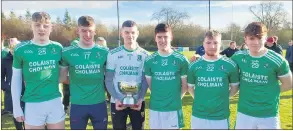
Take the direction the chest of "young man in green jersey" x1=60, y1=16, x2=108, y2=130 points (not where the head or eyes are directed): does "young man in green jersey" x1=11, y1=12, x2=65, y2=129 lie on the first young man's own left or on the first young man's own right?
on the first young man's own right

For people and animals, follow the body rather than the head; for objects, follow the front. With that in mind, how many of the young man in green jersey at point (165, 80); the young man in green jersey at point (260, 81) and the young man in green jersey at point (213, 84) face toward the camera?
3

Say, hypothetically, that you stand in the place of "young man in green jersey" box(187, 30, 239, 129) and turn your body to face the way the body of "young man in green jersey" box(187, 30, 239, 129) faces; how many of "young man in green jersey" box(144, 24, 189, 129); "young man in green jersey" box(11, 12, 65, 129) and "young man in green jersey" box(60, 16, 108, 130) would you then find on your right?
3

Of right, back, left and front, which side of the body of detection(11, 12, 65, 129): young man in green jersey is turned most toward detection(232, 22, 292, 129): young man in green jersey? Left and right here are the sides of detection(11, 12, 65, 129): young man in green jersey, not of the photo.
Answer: left

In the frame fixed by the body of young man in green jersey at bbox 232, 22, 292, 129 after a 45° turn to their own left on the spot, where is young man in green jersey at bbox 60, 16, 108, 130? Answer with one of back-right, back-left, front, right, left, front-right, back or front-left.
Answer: back-right

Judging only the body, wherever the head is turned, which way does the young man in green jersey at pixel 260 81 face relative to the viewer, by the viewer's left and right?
facing the viewer

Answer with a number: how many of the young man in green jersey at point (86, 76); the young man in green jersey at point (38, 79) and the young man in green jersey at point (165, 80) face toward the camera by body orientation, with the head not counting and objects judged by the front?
3

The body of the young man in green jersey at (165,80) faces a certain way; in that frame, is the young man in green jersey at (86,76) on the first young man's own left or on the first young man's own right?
on the first young man's own right

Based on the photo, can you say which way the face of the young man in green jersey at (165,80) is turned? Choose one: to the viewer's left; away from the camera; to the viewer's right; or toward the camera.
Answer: toward the camera

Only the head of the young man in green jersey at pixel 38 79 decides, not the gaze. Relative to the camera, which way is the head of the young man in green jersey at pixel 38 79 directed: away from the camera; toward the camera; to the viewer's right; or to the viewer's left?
toward the camera

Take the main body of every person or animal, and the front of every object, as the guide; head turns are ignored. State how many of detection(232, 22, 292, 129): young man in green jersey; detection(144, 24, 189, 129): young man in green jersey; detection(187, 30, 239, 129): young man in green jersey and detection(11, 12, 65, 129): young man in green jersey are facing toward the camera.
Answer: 4

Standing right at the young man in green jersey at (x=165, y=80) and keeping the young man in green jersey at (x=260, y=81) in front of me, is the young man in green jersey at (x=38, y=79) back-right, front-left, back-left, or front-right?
back-right

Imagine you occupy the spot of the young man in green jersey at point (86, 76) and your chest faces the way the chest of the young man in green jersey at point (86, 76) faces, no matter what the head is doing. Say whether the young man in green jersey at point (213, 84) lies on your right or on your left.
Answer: on your left

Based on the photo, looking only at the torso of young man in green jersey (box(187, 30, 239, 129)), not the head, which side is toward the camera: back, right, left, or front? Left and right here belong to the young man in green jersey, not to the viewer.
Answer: front

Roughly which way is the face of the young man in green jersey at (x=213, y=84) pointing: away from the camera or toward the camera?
toward the camera

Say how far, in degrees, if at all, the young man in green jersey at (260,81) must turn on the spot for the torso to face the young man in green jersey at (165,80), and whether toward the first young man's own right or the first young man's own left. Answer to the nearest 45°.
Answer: approximately 90° to the first young man's own right

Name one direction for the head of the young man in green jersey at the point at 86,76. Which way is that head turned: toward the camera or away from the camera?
toward the camera
